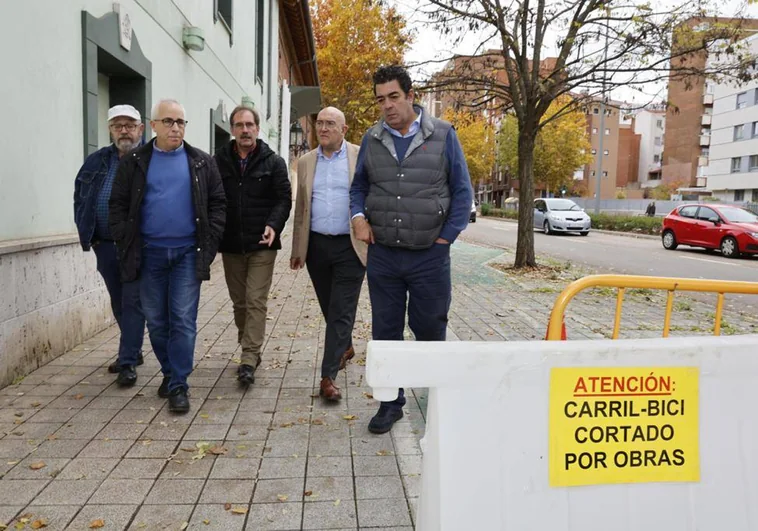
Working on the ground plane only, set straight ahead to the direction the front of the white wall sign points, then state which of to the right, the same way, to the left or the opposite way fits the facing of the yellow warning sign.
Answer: to the right

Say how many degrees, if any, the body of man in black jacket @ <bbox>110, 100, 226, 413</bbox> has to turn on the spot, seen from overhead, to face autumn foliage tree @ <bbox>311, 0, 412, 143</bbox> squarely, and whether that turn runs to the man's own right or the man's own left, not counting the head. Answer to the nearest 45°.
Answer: approximately 180°

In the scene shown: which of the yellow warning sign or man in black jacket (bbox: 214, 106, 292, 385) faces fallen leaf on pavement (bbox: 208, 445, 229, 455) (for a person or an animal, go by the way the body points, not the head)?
the man in black jacket

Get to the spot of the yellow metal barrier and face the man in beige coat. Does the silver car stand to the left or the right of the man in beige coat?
right

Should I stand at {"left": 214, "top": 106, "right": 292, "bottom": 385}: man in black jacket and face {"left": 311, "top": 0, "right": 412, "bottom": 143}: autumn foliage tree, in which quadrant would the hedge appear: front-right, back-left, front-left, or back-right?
front-right

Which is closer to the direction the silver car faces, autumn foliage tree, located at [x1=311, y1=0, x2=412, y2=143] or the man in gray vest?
the man in gray vest

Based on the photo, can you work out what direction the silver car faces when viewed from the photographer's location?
facing the viewer and to the right of the viewer

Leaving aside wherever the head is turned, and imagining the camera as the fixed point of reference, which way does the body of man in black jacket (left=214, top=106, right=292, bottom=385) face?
toward the camera

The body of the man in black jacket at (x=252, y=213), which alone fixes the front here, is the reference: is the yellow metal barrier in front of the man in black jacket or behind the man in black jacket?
in front

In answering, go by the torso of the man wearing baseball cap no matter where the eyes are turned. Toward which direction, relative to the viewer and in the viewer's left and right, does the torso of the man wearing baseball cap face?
facing the viewer

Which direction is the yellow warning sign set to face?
toward the camera

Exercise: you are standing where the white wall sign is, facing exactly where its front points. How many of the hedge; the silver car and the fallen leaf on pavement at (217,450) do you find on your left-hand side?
2

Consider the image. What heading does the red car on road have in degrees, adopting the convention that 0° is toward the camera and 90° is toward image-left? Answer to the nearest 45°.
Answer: approximately 315°

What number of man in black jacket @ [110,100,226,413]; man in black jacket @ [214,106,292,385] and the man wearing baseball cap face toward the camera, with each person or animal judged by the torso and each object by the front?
3
